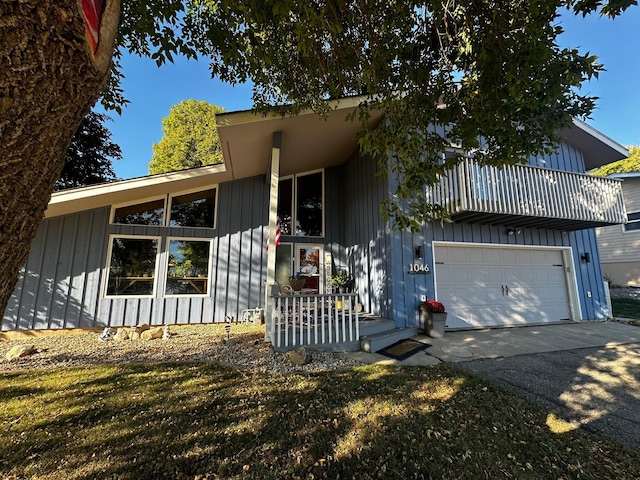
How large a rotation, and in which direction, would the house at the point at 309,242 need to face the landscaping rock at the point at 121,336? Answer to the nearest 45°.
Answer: approximately 90° to its right

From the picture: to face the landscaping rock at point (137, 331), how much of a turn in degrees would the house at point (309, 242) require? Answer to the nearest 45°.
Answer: approximately 90° to its right

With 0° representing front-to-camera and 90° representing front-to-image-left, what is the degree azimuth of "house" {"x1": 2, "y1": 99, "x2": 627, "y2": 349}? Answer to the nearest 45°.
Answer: approximately 0°

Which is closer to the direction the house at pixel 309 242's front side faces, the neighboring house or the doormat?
the doormat

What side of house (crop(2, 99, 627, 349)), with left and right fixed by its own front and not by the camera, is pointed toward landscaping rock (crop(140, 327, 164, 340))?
right
